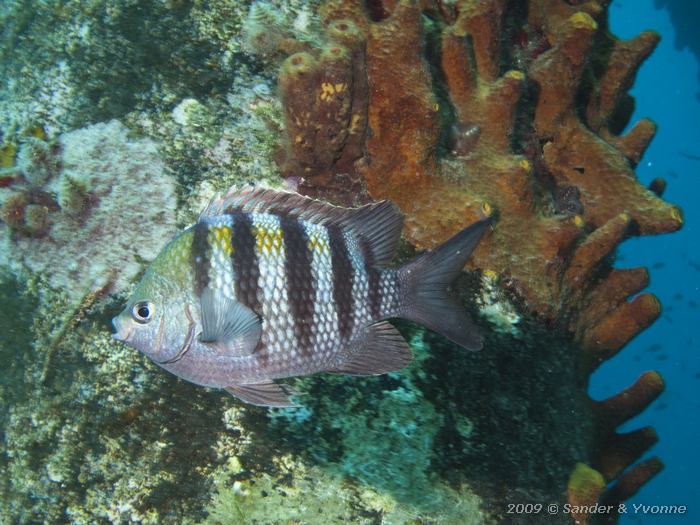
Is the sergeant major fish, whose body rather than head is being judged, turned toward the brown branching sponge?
no

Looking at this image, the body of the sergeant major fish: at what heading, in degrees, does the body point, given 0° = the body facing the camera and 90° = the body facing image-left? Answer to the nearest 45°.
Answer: approximately 90°
